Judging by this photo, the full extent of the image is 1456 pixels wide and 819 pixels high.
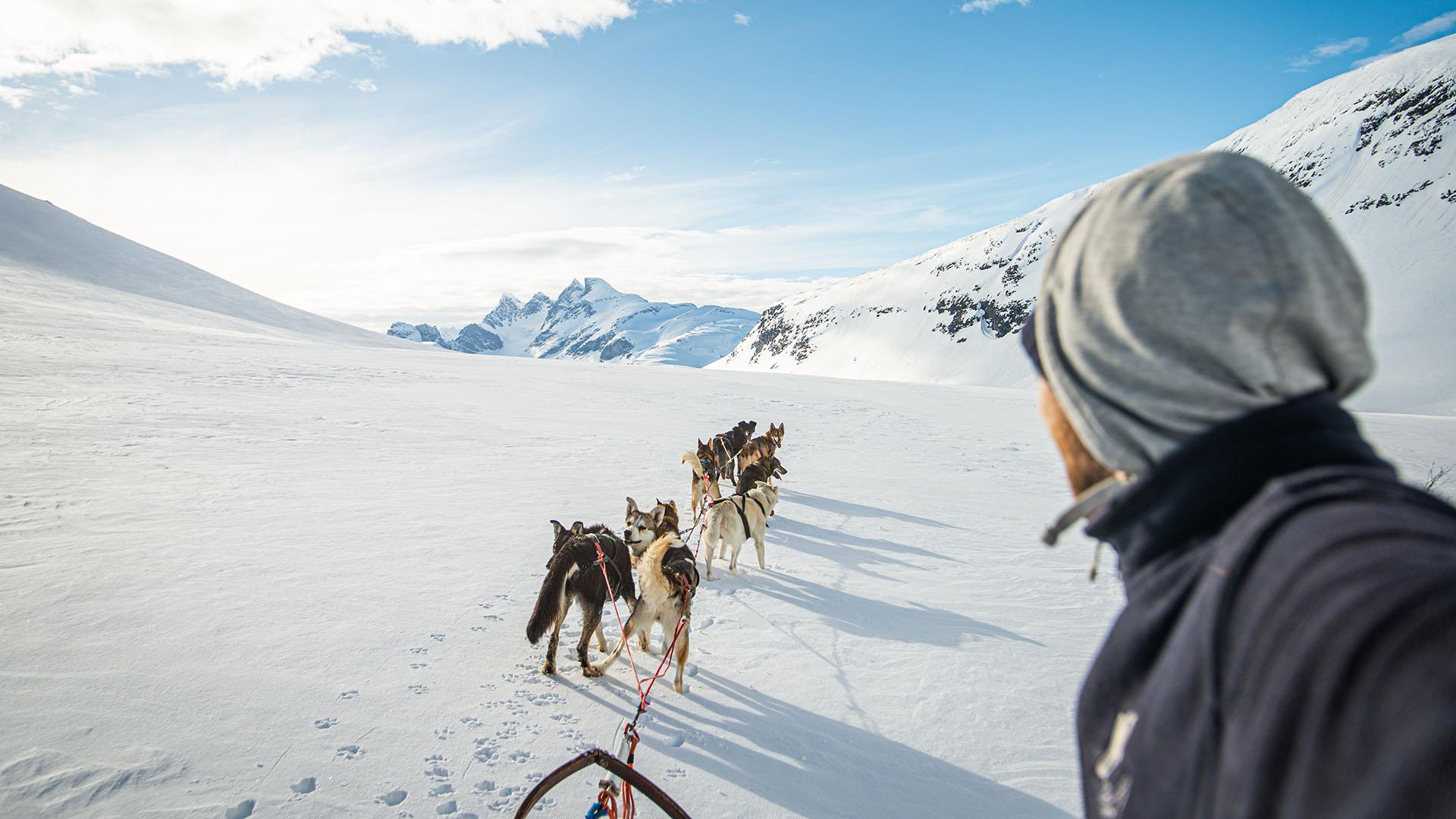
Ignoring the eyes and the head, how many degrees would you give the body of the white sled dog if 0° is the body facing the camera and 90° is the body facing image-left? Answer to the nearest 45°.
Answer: approximately 225°

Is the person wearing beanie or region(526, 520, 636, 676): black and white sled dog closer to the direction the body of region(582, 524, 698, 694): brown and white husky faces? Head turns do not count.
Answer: the black and white sled dog

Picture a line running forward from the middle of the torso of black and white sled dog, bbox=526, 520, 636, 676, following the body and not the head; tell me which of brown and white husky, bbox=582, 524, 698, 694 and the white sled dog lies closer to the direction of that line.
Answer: the white sled dog

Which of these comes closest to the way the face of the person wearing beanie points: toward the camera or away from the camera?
away from the camera

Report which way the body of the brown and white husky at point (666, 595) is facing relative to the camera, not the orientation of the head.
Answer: away from the camera

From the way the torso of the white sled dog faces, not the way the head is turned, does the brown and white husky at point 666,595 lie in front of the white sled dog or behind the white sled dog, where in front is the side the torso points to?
behind

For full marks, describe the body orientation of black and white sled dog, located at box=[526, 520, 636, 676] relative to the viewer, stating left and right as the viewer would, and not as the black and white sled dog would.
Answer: facing away from the viewer and to the right of the viewer

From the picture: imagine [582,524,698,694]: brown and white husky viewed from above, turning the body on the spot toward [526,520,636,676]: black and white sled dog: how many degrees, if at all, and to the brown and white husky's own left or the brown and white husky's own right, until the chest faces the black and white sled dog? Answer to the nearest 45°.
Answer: approximately 90° to the brown and white husky's own left

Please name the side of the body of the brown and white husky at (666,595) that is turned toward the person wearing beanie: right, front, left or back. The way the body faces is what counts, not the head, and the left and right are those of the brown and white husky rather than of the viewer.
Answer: back

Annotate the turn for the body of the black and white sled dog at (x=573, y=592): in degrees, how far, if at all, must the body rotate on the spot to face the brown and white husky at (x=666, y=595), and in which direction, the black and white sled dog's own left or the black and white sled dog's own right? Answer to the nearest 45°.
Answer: approximately 45° to the black and white sled dog's own right
